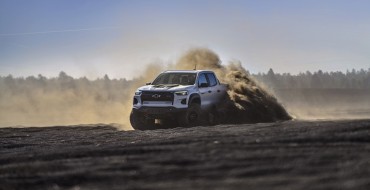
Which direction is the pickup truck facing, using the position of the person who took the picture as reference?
facing the viewer and to the left of the viewer

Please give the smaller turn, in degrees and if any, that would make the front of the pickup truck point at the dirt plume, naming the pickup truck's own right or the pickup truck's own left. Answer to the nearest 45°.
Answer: approximately 180°
